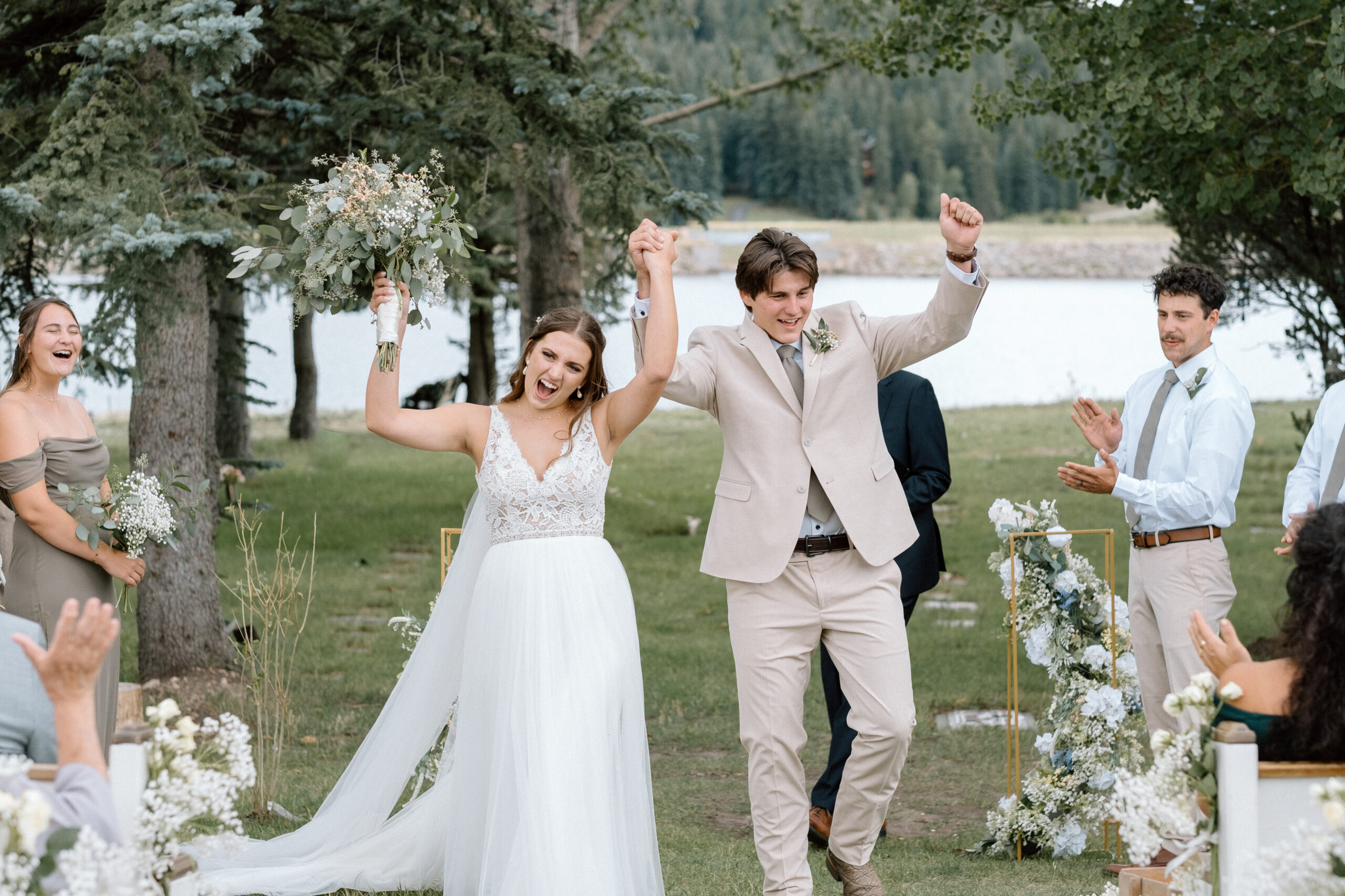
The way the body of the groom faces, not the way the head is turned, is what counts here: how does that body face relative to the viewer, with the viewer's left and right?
facing the viewer

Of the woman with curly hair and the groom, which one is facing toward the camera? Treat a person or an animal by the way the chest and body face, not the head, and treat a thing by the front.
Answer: the groom

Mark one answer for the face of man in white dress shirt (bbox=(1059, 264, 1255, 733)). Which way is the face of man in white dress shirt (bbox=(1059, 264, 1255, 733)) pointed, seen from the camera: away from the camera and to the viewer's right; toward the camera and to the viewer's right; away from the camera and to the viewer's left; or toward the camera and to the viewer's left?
toward the camera and to the viewer's left

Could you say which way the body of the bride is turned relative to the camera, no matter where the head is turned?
toward the camera

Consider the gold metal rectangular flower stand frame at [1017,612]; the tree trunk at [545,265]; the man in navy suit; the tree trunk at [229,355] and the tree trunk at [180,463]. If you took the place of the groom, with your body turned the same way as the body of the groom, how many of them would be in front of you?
0

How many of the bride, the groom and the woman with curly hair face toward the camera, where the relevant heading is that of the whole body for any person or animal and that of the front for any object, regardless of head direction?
2

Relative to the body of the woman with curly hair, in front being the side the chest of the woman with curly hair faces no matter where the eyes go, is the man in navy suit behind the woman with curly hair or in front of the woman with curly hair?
in front

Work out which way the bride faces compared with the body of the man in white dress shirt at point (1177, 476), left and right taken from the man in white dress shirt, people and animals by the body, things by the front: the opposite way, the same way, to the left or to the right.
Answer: to the left

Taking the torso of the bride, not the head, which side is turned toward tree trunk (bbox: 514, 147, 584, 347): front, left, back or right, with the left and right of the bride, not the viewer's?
back

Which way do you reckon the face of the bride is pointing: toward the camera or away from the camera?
toward the camera

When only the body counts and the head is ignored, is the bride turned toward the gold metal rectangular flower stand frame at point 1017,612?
no

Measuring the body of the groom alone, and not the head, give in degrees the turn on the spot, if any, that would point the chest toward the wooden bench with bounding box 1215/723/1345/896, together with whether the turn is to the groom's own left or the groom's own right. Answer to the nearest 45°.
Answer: approximately 45° to the groom's own left

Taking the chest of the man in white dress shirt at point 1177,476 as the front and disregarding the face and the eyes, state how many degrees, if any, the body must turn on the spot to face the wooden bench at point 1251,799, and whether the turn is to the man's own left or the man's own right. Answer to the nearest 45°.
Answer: approximately 45° to the man's own left

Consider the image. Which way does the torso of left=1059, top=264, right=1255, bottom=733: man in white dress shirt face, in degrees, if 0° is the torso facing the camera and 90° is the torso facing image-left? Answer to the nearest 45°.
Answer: approximately 45°

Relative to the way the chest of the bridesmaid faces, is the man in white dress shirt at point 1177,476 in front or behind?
in front

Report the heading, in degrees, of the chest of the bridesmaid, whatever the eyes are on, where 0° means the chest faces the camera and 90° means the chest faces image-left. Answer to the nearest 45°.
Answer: approximately 315°

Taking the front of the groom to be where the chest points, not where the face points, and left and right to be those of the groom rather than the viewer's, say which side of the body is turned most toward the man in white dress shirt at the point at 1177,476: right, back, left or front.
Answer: left

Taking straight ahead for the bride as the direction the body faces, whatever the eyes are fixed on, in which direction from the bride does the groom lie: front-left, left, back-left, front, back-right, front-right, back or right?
left

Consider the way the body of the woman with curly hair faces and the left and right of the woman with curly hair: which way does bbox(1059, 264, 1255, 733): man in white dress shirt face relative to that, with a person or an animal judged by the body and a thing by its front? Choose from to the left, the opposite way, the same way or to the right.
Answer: to the left

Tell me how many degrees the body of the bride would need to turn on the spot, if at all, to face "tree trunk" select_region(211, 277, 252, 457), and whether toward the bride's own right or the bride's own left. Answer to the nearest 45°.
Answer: approximately 180°
